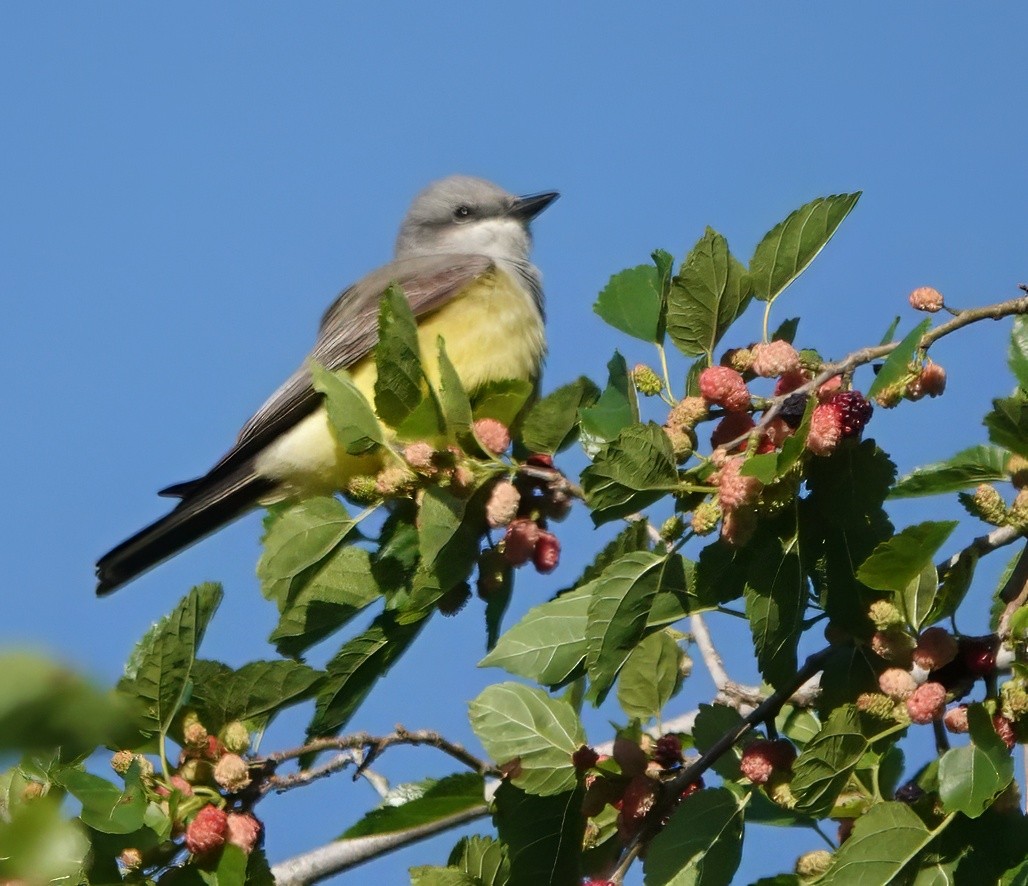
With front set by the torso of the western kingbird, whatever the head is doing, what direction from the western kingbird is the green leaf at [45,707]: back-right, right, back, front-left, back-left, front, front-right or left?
right

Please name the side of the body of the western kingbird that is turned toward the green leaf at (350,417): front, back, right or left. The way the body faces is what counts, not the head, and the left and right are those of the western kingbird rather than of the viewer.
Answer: right

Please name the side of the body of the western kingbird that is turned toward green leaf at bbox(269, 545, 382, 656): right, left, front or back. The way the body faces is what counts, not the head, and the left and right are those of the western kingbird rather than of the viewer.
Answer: right

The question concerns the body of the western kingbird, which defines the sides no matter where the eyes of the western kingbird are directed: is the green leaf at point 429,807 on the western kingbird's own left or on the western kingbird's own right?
on the western kingbird's own right

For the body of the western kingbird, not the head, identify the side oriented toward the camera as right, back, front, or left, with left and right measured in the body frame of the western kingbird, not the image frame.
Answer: right
